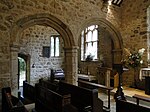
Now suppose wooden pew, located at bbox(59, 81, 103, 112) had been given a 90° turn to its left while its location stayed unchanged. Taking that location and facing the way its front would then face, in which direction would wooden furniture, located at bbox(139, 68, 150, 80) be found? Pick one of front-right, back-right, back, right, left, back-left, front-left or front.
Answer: right

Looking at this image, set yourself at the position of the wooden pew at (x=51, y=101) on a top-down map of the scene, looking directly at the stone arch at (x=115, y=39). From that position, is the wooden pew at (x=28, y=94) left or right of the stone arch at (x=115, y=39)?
left

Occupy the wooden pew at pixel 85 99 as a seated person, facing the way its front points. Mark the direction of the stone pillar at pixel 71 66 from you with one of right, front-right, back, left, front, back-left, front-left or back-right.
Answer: front-left

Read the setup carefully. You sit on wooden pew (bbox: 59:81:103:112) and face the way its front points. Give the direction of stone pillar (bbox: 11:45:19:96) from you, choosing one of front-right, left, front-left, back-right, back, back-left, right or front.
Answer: left

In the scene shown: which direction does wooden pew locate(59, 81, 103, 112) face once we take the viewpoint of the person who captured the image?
facing away from the viewer and to the right of the viewer

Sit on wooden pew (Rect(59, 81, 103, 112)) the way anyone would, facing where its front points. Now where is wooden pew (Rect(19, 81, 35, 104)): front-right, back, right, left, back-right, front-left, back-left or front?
left

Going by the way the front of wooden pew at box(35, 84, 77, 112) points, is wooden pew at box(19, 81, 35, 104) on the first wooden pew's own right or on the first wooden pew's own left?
on the first wooden pew's own left

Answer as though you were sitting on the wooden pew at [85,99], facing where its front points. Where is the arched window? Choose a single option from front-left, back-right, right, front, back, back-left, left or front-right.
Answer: front-left

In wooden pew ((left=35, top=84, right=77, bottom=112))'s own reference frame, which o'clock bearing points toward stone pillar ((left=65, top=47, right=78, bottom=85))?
The stone pillar is roughly at 11 o'clock from the wooden pew.

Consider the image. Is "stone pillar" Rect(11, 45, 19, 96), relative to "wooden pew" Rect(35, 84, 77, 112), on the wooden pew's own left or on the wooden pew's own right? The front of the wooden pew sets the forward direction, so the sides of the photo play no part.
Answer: on the wooden pew's own left

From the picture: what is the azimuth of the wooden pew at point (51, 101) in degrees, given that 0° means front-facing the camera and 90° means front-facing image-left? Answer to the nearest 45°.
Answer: approximately 225°

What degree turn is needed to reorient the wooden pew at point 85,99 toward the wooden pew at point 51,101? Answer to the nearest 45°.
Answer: approximately 135° to its left

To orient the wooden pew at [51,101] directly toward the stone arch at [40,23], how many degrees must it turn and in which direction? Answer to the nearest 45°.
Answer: approximately 45° to its left

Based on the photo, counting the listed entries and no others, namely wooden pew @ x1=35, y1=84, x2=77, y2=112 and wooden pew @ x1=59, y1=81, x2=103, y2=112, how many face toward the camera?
0

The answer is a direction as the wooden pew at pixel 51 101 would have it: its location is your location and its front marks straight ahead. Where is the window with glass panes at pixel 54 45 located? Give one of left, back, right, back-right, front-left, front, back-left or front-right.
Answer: front-left
